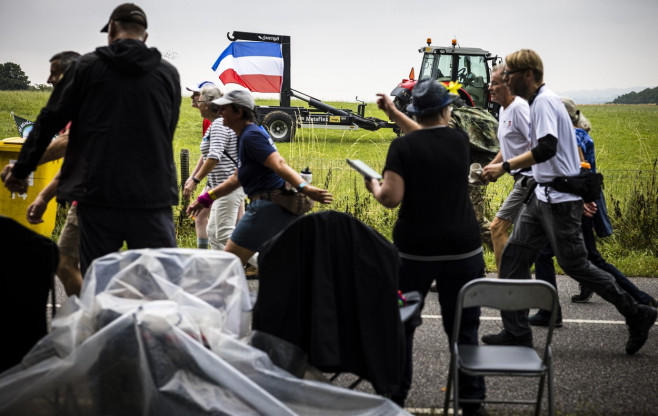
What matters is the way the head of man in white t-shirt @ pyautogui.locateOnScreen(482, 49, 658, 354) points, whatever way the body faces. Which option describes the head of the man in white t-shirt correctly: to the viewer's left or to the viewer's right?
to the viewer's left

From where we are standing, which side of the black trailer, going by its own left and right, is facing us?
right

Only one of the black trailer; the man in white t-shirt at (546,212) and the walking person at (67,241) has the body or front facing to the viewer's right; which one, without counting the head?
the black trailer

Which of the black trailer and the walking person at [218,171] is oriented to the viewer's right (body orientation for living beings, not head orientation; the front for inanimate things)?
the black trailer

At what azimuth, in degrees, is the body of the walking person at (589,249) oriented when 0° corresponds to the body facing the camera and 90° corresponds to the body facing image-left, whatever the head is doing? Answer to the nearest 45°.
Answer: approximately 90°

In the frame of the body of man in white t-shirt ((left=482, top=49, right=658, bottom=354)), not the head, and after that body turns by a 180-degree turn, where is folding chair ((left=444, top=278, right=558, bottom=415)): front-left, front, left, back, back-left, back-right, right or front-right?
right

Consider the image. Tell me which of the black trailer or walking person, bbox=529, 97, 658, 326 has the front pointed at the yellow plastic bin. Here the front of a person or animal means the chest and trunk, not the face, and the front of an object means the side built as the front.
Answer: the walking person
